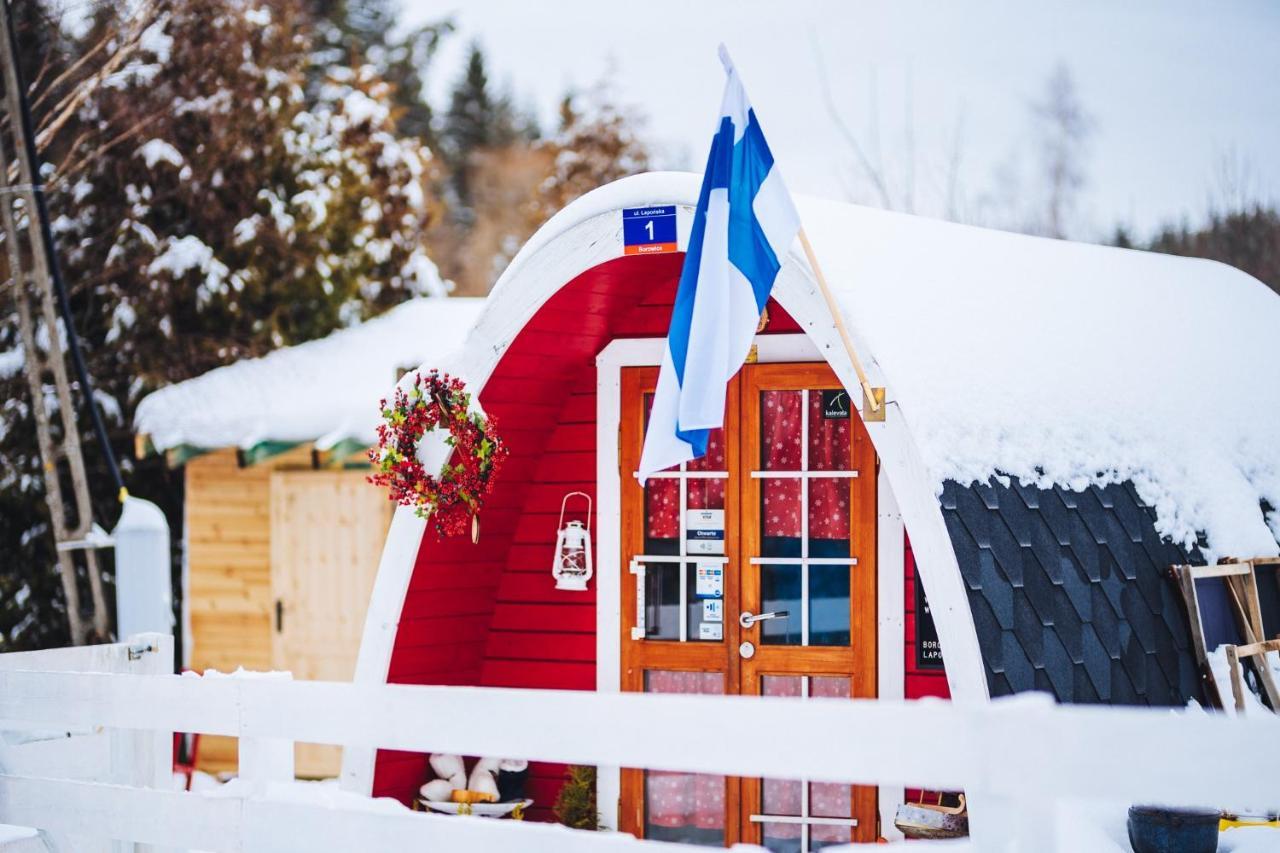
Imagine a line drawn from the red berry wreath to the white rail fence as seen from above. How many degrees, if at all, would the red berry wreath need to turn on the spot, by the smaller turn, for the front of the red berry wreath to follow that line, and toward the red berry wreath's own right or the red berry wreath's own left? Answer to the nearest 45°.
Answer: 0° — it already faces it

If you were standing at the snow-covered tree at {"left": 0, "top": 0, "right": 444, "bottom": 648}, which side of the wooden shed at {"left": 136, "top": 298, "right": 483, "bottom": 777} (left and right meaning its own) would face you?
back

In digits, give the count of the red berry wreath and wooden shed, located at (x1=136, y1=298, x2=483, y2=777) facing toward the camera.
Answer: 2

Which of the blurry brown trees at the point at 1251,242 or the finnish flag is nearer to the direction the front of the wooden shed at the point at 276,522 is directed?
the finnish flag

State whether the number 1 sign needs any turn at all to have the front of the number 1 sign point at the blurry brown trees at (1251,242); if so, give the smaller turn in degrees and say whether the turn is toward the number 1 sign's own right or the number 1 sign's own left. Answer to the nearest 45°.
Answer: approximately 135° to the number 1 sign's own left

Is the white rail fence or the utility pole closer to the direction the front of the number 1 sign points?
the white rail fence

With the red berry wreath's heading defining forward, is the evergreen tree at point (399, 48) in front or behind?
behind

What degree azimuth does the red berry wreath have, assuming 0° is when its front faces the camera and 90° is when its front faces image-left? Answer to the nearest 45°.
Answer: approximately 0°

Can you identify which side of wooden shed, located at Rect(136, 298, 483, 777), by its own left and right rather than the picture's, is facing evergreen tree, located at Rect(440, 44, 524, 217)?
back

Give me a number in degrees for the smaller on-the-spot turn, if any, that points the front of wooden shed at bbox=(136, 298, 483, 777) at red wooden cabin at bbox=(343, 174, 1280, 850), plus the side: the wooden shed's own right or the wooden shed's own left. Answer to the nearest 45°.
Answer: approximately 45° to the wooden shed's own left

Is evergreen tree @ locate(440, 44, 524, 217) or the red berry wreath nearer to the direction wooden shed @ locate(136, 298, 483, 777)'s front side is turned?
the red berry wreath

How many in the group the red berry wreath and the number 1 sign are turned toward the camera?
2

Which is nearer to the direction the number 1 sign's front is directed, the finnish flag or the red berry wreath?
the finnish flag
